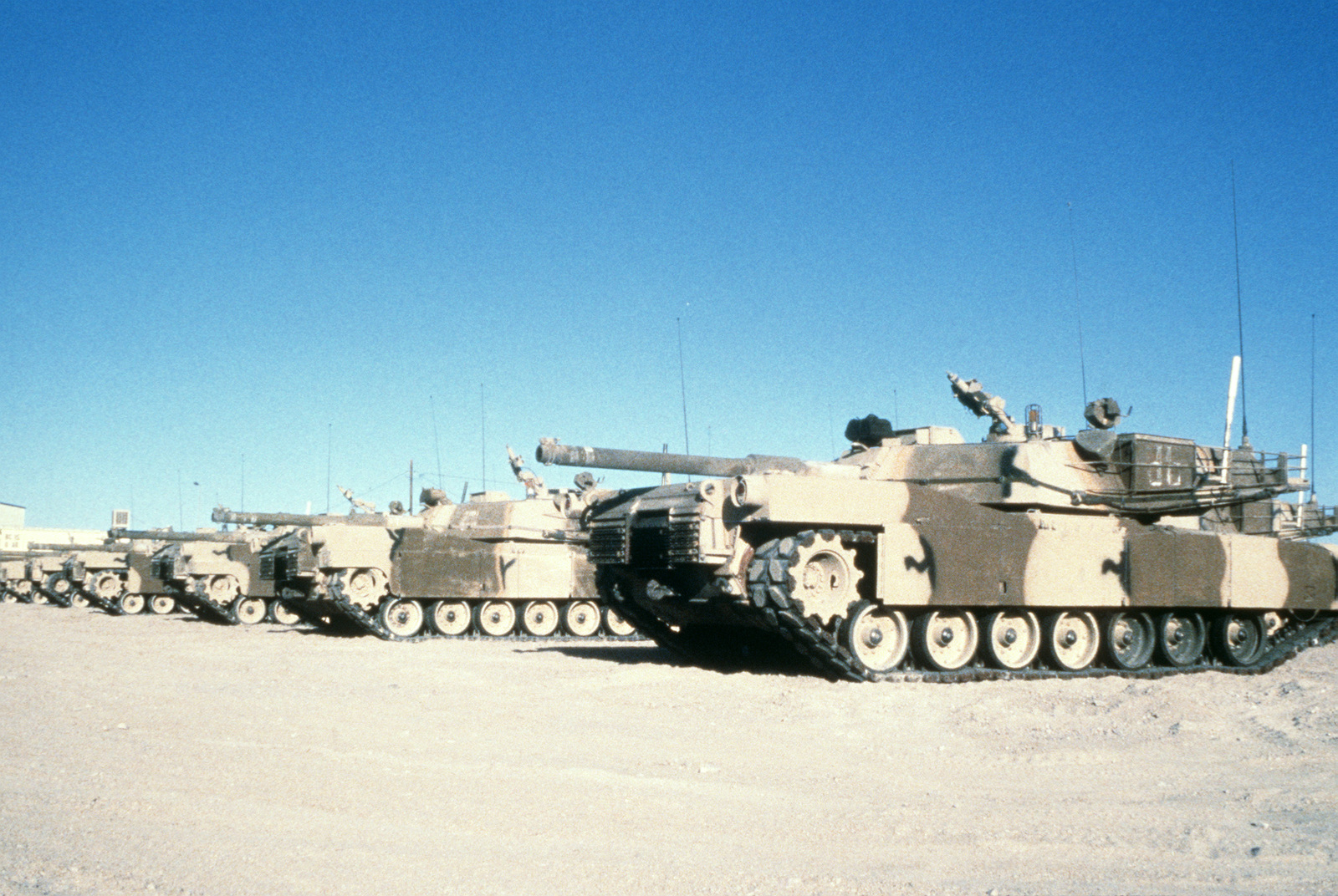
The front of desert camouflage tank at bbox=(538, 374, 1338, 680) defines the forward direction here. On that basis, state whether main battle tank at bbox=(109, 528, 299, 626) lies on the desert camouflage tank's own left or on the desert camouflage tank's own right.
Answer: on the desert camouflage tank's own left

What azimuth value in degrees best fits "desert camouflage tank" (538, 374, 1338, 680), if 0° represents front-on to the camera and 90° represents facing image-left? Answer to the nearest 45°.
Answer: approximately 225°

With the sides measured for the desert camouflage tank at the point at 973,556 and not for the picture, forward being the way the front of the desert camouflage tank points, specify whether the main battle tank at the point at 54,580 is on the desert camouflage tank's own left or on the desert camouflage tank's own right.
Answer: on the desert camouflage tank's own left
